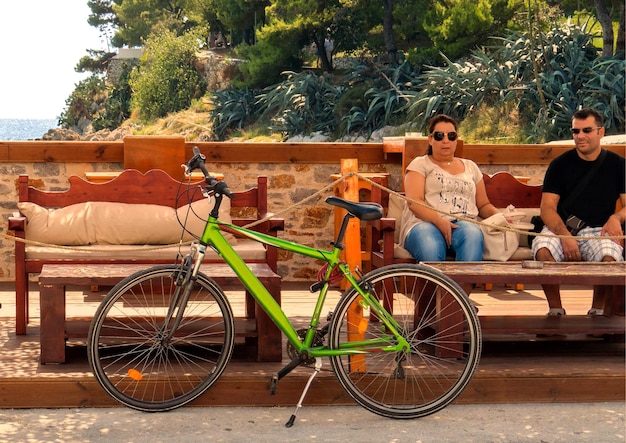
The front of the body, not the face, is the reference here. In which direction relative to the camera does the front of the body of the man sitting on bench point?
toward the camera

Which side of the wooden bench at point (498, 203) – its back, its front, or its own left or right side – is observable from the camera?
front

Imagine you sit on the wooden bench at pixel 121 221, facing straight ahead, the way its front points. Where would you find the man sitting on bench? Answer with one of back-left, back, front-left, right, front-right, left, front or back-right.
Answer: left

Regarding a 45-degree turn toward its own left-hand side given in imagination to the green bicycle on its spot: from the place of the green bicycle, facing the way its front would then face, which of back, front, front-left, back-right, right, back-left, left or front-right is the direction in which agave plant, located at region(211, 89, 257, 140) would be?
back-right

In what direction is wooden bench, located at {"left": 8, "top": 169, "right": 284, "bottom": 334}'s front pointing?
toward the camera

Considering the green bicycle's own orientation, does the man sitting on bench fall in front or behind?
behind

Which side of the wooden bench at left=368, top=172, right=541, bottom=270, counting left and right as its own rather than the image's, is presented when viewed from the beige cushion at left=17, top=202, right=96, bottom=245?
right

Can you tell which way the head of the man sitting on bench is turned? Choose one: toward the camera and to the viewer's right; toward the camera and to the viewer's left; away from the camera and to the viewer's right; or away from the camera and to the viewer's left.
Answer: toward the camera and to the viewer's left

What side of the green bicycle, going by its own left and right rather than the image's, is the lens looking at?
left

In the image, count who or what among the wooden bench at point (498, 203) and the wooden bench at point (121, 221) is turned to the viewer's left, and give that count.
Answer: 0

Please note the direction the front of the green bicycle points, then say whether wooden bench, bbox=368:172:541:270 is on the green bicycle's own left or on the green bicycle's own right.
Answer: on the green bicycle's own right

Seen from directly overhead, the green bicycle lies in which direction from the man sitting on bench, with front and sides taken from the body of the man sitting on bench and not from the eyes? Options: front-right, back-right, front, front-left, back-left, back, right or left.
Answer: front-right

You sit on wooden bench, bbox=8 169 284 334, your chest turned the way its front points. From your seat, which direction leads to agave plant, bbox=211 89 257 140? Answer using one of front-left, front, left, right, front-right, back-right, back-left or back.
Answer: back

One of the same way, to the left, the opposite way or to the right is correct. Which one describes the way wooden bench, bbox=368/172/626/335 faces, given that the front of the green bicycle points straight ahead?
to the left
